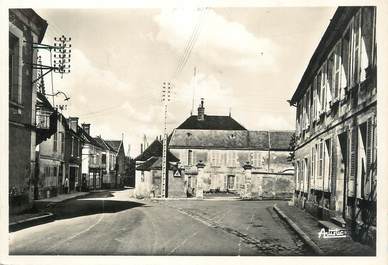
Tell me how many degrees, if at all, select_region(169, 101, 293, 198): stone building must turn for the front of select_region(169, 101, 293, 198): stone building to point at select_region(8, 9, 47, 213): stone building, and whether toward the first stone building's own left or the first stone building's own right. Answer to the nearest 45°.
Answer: approximately 45° to the first stone building's own right

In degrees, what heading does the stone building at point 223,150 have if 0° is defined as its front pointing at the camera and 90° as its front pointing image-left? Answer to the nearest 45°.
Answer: approximately 0°

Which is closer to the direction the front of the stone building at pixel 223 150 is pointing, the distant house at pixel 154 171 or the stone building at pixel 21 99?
the stone building

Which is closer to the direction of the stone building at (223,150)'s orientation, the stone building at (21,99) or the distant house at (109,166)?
the stone building

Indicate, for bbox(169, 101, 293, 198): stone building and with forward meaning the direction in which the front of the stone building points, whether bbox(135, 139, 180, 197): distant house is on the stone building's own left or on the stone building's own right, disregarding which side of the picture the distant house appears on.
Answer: on the stone building's own right

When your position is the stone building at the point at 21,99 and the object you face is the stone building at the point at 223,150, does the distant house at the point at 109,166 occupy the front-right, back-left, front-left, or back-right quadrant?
front-left

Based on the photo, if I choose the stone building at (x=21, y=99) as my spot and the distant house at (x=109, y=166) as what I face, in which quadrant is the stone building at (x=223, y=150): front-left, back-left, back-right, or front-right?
front-right
